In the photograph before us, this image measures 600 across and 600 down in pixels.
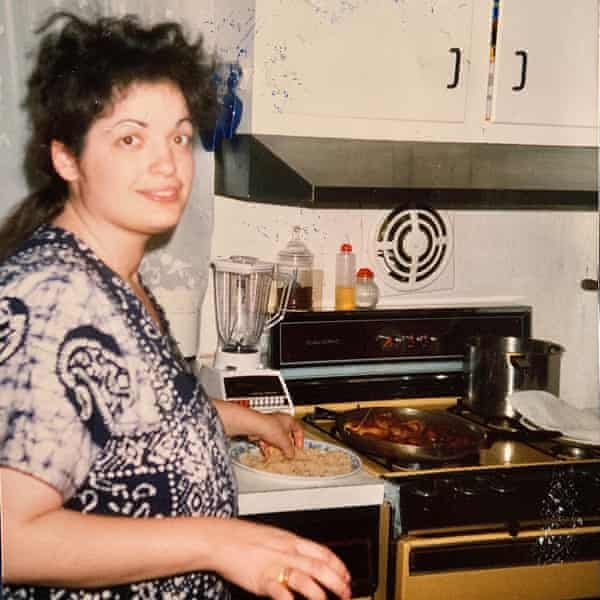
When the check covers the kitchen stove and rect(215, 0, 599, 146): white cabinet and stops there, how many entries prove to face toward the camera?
2

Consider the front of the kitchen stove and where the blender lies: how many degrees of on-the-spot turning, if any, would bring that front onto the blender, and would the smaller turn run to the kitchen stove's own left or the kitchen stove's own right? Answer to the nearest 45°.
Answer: approximately 135° to the kitchen stove's own right

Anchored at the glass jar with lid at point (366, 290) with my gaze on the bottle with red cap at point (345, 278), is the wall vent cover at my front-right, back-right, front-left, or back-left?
back-right

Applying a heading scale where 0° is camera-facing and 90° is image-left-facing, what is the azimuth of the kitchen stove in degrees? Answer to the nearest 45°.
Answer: approximately 0°

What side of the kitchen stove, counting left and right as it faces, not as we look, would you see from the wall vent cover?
back
